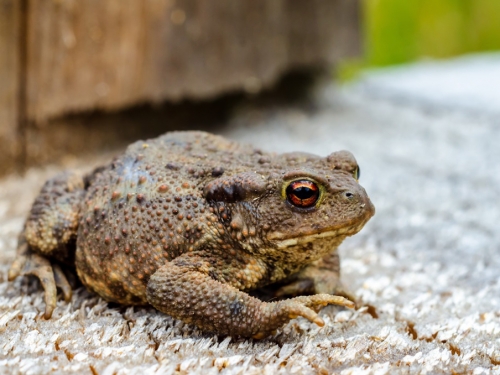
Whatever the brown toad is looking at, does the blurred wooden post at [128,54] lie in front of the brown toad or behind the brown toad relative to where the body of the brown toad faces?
behind

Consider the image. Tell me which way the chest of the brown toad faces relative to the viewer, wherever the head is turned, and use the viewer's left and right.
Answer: facing the viewer and to the right of the viewer

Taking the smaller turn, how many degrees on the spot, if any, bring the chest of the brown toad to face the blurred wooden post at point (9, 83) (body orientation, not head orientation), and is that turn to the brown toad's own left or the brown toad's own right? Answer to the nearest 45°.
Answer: approximately 180°
